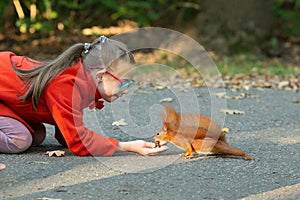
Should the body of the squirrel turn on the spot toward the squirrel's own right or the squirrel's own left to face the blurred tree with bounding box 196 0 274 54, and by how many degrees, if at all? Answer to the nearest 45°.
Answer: approximately 90° to the squirrel's own right

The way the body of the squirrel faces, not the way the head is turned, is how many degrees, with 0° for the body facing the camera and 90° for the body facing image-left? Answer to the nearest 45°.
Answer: approximately 90°

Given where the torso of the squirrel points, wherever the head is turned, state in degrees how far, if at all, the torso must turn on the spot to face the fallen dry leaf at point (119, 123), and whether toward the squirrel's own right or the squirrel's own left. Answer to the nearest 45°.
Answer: approximately 45° to the squirrel's own right

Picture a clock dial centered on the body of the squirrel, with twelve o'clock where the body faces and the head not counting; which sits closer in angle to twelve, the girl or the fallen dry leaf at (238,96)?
the girl

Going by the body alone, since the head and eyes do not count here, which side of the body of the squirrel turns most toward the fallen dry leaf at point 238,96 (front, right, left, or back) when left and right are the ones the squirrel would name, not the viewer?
right

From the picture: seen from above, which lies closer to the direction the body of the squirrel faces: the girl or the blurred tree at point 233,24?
the girl

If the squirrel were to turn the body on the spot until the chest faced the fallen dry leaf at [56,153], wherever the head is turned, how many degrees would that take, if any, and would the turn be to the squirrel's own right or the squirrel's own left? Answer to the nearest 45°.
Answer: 0° — it already faces it

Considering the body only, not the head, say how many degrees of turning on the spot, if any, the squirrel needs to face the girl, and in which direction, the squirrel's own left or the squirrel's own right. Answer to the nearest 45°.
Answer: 0° — it already faces them
